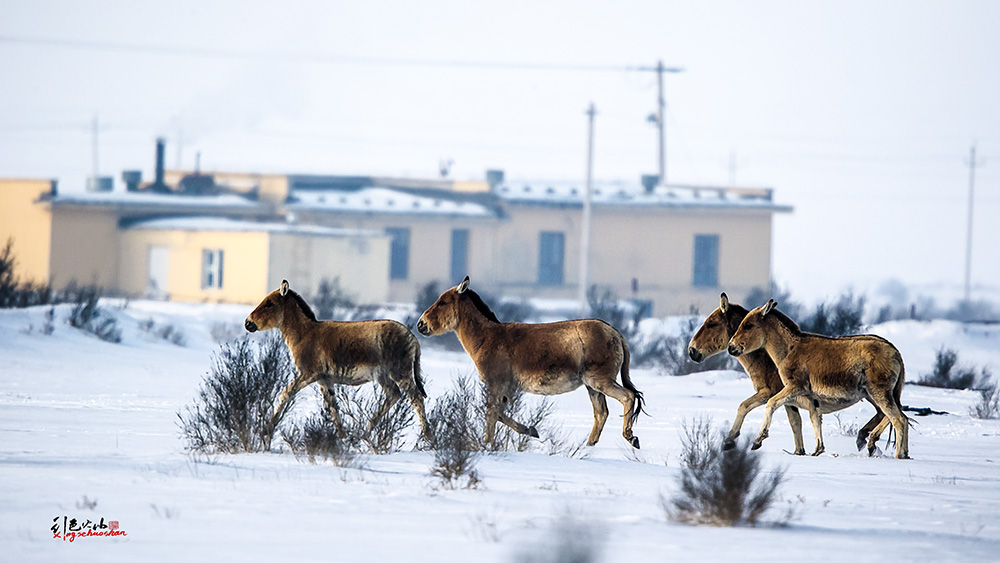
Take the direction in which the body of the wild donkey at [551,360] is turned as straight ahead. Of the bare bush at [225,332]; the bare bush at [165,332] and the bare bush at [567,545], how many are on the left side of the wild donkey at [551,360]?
1

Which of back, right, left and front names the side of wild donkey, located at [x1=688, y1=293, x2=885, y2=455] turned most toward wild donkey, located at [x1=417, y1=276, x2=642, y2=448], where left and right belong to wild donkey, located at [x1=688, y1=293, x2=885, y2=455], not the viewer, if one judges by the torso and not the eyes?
front

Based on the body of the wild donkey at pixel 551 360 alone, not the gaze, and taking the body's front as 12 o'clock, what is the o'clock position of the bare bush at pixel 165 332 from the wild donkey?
The bare bush is roughly at 2 o'clock from the wild donkey.

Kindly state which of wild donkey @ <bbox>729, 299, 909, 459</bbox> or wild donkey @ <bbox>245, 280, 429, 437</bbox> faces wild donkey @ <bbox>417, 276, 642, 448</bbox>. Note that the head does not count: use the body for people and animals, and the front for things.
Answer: wild donkey @ <bbox>729, 299, 909, 459</bbox>

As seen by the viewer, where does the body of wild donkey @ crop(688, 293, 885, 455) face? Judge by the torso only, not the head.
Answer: to the viewer's left

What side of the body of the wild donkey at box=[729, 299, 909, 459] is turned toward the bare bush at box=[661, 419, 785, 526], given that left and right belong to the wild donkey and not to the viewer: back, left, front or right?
left

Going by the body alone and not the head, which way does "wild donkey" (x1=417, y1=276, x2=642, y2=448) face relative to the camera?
to the viewer's left

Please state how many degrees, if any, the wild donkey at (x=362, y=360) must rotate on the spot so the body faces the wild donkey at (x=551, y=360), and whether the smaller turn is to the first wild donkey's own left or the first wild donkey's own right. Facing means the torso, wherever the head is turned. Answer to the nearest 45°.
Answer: approximately 180°

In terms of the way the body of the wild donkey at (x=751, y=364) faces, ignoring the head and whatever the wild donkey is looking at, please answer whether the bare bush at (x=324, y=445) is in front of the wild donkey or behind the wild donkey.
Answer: in front

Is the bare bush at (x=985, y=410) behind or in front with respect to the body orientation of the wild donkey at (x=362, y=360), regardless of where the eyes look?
behind

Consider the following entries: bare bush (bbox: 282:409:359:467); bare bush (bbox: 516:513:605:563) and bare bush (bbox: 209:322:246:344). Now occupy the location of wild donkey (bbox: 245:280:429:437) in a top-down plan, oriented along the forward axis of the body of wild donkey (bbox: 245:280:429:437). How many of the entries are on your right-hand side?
1

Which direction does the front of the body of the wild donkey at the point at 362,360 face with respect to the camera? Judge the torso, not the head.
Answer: to the viewer's left

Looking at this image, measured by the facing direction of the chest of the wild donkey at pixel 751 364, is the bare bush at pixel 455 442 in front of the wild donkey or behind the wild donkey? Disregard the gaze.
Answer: in front

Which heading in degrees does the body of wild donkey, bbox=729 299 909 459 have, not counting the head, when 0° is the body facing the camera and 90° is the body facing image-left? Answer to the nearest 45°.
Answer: approximately 90°

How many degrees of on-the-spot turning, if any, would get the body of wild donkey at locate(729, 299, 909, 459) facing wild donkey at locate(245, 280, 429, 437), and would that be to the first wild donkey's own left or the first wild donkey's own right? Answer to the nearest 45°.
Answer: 0° — it already faces it
